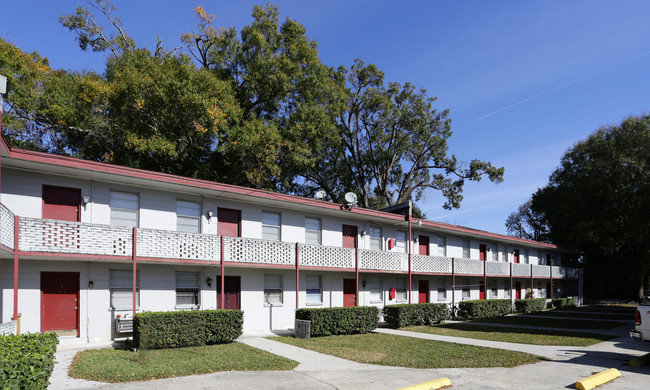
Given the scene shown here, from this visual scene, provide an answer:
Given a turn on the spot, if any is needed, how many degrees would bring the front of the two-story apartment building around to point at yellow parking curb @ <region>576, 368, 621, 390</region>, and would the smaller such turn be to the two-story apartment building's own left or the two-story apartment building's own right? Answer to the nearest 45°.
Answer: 0° — it already faces it

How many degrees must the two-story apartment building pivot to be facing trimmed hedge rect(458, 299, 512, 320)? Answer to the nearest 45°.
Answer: approximately 90° to its left

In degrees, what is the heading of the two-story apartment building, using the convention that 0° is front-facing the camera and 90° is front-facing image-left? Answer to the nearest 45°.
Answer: approximately 315°

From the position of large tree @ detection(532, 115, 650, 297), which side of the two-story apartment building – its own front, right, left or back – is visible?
left

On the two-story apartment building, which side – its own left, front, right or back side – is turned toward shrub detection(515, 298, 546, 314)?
left

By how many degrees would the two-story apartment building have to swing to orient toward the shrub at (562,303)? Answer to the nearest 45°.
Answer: approximately 90° to its left

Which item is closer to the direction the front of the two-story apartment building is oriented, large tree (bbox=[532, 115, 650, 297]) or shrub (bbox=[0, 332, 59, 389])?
the shrub

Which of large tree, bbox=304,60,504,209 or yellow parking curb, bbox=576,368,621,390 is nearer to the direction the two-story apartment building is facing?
the yellow parking curb

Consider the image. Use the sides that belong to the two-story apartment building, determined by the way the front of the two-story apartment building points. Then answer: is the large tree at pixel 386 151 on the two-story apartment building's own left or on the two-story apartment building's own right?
on the two-story apartment building's own left
